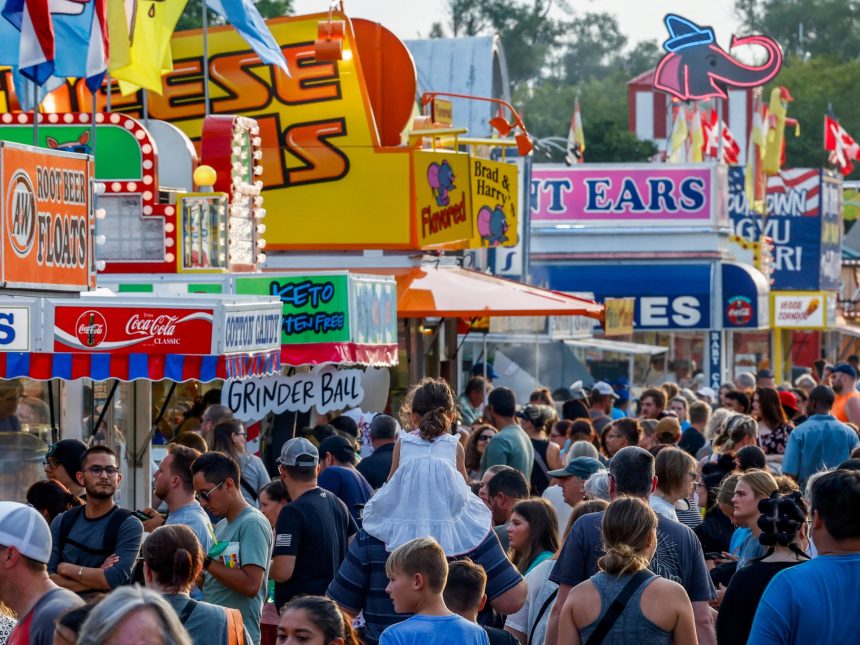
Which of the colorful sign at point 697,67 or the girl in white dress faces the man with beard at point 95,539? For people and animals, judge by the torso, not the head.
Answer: the colorful sign

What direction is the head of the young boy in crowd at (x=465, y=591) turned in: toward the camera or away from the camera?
away from the camera

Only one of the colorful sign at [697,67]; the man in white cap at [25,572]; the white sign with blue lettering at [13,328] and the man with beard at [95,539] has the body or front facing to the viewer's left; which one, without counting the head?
the man in white cap

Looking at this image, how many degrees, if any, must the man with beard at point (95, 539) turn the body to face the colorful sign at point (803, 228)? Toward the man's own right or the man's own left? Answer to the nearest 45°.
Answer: approximately 135° to the man's own left

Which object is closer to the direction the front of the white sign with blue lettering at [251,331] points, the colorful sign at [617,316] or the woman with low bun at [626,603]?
the woman with low bun

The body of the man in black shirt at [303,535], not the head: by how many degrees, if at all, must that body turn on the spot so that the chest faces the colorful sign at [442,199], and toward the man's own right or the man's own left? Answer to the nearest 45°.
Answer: approximately 45° to the man's own right

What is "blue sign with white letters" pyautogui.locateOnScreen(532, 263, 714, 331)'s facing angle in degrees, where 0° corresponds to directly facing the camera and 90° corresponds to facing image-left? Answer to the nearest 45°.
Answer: approximately 0°

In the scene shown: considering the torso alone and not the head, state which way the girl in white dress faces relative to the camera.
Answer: away from the camera

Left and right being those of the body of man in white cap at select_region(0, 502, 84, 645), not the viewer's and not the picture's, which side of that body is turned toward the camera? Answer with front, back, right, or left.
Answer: left

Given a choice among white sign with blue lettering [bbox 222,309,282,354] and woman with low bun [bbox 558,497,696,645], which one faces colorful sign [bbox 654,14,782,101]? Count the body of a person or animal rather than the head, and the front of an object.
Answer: the woman with low bun

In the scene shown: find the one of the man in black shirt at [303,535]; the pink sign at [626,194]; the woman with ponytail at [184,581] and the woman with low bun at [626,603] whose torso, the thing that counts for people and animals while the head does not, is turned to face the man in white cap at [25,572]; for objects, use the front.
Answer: the pink sign

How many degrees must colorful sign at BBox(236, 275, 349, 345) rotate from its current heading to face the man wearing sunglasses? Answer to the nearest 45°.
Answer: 0° — it already faces them

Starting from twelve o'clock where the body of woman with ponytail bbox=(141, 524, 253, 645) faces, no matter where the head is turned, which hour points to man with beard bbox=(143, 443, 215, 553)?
The man with beard is roughly at 12 o'clock from the woman with ponytail.
